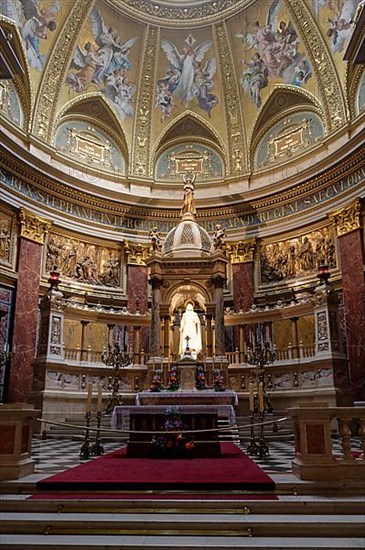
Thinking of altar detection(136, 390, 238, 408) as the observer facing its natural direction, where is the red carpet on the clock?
The red carpet is roughly at 12 o'clock from the altar.

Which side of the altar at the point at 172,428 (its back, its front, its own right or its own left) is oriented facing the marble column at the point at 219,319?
back

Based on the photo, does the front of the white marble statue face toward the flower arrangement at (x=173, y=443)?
yes

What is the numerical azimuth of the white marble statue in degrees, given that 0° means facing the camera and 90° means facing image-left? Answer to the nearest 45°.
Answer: approximately 0°

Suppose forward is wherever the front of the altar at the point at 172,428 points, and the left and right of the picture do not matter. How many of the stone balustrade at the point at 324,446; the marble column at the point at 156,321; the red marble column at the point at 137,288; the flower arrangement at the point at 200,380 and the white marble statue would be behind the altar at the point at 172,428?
4

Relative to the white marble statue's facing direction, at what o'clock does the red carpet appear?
The red carpet is roughly at 12 o'clock from the white marble statue.

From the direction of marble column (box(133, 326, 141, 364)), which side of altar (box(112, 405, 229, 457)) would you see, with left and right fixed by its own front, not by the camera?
back

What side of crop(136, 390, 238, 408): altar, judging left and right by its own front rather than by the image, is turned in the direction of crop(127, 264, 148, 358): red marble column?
back

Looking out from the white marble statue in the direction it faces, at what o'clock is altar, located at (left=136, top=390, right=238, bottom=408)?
The altar is roughly at 12 o'clock from the white marble statue.

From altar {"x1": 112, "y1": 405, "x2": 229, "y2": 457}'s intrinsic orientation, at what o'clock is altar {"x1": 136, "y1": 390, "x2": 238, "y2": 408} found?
altar {"x1": 136, "y1": 390, "x2": 238, "y2": 408} is roughly at 6 o'clock from altar {"x1": 112, "y1": 405, "x2": 229, "y2": 457}.

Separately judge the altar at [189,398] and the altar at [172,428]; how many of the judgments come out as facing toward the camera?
2

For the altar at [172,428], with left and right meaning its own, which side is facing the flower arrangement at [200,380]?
back

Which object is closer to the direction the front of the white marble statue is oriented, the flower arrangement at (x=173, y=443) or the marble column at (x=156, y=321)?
the flower arrangement

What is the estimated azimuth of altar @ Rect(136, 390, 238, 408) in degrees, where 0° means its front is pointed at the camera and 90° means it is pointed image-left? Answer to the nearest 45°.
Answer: approximately 0°
